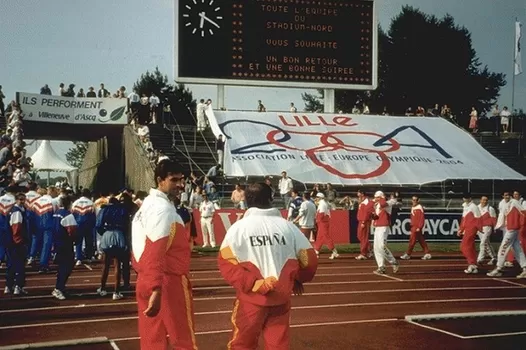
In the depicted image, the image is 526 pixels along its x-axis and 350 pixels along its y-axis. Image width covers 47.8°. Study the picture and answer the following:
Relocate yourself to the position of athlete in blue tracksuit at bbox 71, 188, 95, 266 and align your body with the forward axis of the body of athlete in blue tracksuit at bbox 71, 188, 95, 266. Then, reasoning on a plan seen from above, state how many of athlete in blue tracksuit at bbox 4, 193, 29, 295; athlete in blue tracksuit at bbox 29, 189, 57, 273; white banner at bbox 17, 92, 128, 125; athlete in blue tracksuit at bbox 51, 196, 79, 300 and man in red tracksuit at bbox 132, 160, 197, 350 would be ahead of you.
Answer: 1

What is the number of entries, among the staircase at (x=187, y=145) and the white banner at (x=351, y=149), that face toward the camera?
2

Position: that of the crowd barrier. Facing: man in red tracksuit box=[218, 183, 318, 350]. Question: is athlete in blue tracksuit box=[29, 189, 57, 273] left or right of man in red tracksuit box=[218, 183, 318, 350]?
right

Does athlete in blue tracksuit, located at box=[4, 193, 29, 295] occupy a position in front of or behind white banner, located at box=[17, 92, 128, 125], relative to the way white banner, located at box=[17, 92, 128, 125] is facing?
in front

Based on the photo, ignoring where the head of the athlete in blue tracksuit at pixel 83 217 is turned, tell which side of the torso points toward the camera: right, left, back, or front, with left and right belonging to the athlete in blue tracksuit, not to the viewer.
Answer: back

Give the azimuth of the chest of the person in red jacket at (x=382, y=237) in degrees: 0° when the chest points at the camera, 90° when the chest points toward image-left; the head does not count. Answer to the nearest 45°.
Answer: approximately 90°

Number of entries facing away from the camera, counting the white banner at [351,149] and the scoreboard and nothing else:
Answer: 0

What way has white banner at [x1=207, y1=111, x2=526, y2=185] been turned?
toward the camera

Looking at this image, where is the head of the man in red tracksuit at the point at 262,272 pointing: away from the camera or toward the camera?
away from the camera

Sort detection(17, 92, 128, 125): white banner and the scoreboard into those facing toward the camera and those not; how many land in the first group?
2

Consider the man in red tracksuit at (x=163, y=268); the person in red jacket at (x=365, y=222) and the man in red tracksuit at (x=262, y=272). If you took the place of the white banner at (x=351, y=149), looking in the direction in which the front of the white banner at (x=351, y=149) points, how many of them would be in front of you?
3

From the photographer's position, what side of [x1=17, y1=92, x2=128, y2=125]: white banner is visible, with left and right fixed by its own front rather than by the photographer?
front

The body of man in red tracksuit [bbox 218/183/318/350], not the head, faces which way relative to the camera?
away from the camera
